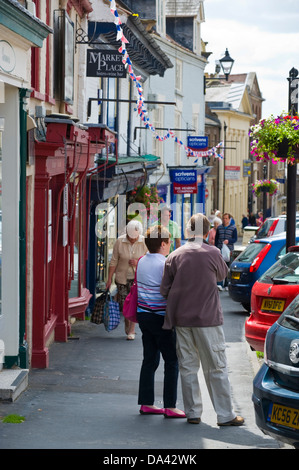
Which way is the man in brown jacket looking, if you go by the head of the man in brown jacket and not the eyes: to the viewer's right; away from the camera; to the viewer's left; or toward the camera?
away from the camera

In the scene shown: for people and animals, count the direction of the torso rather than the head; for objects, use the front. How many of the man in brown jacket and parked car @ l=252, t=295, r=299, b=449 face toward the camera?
0

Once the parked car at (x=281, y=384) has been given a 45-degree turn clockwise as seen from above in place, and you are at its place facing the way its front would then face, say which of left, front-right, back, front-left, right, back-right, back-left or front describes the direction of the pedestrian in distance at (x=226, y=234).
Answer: left

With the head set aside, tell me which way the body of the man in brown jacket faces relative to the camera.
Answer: away from the camera

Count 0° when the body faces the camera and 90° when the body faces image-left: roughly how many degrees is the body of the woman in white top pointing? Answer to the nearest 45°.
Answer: approximately 225°

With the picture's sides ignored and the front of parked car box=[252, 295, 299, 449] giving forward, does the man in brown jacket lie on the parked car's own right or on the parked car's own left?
on the parked car's own left

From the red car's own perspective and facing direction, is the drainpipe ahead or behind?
behind

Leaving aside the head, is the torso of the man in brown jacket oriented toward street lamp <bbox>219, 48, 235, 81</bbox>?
yes

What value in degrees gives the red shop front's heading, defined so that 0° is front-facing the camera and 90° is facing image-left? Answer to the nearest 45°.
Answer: approximately 270°

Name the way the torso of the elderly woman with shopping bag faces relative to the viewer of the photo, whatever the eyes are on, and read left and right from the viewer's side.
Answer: facing the viewer

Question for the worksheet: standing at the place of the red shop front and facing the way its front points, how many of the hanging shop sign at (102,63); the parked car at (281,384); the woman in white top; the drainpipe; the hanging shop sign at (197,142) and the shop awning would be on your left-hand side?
3

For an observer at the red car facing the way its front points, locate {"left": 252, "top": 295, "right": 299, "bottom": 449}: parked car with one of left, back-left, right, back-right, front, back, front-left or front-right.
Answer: back-right

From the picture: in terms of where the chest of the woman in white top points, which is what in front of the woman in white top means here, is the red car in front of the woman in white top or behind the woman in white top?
in front

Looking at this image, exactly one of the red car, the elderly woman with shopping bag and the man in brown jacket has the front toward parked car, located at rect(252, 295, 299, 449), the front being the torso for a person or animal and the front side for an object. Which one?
the elderly woman with shopping bag

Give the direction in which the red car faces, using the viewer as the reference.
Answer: facing away from the viewer and to the right of the viewer

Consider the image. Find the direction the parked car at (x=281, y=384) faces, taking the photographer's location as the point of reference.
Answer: facing away from the viewer and to the right of the viewer
